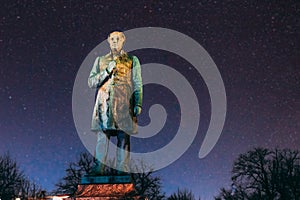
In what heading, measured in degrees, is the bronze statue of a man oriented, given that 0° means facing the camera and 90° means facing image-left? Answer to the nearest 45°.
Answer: approximately 0°

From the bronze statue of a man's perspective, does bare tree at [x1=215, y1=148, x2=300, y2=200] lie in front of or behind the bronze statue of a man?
behind
